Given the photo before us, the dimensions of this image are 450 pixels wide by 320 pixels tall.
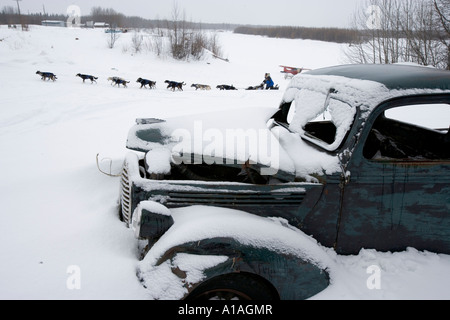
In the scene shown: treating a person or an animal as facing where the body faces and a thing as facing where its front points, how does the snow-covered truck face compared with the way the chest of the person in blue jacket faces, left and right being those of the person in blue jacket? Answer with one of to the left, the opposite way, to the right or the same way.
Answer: the same way

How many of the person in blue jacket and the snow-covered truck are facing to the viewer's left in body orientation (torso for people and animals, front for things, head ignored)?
2

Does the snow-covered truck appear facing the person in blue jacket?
no

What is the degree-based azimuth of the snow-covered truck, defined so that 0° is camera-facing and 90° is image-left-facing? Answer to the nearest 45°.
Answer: approximately 90°

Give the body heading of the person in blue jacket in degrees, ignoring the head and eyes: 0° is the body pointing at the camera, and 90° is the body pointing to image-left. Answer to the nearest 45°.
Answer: approximately 90°

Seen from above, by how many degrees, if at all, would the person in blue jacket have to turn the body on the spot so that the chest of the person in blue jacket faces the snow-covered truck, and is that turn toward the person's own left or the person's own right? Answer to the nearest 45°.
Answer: approximately 90° to the person's own left

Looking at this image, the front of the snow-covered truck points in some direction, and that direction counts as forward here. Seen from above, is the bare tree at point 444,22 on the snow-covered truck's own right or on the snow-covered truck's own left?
on the snow-covered truck's own right
